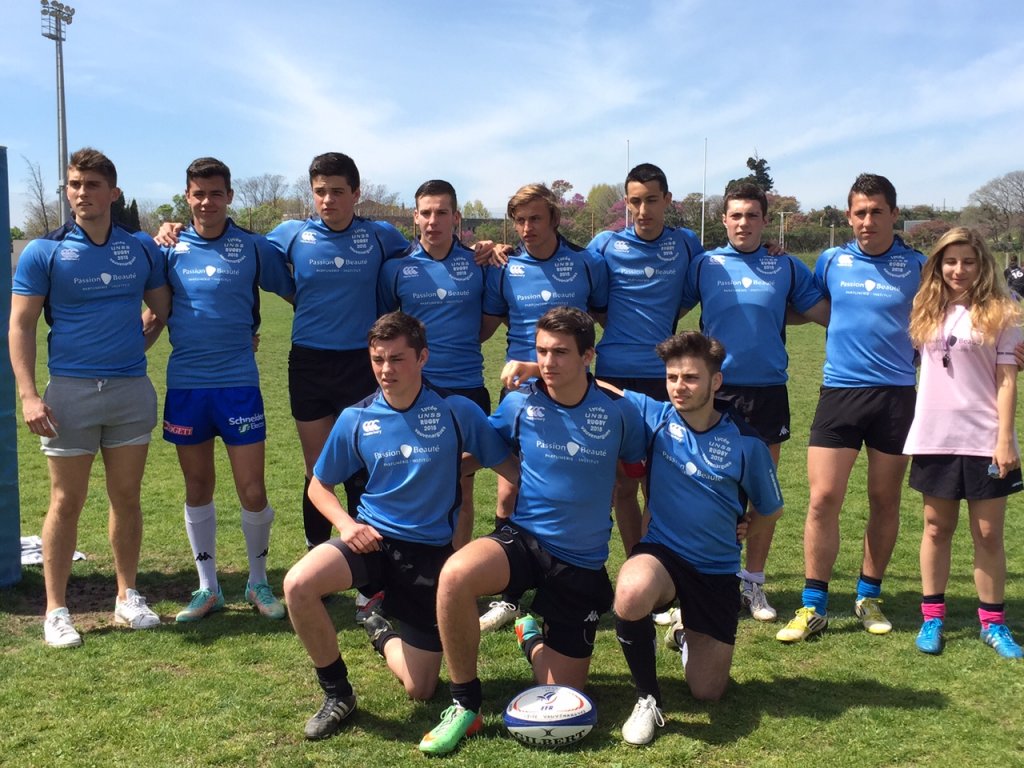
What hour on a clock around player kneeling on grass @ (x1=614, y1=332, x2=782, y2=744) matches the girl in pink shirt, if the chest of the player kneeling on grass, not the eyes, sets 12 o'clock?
The girl in pink shirt is roughly at 8 o'clock from the player kneeling on grass.

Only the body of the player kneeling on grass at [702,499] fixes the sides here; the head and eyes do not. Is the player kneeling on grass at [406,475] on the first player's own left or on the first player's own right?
on the first player's own right

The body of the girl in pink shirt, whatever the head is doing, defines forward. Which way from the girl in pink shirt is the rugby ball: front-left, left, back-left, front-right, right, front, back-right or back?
front-right

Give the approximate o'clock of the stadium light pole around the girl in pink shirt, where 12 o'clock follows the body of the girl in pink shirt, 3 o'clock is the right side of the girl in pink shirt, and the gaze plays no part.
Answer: The stadium light pole is roughly at 4 o'clock from the girl in pink shirt.

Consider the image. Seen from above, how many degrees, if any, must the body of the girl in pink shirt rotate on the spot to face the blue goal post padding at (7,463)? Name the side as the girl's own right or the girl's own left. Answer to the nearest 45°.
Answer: approximately 90° to the girl's own right

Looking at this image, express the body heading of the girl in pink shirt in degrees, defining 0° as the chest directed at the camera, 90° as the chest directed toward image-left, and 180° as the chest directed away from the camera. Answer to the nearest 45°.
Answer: approximately 0°

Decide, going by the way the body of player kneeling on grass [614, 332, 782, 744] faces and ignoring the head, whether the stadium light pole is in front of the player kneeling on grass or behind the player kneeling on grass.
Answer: behind

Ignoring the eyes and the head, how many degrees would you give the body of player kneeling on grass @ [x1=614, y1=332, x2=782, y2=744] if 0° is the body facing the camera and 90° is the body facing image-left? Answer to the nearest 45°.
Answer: approximately 0°

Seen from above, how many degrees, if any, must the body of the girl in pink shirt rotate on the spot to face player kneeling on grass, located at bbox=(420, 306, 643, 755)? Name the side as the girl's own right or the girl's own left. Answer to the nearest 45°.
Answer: approximately 45° to the girl's own right

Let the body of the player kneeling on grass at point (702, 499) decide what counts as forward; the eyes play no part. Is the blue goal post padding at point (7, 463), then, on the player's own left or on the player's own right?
on the player's own right

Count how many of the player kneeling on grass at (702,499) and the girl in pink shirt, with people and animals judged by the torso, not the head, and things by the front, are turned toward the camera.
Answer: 2
